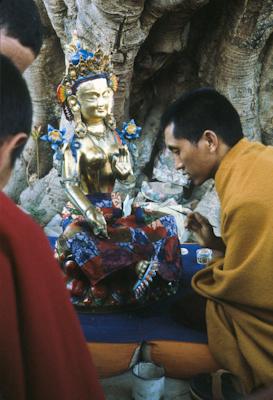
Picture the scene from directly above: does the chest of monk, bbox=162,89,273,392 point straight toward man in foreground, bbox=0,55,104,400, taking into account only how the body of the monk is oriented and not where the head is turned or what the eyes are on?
no

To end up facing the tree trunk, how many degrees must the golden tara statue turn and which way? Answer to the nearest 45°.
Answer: approximately 135° to its left

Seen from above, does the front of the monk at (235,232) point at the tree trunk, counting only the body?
no

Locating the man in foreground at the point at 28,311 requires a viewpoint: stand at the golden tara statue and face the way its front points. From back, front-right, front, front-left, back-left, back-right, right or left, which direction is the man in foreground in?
front-right

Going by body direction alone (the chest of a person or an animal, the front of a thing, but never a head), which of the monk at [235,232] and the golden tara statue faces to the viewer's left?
the monk

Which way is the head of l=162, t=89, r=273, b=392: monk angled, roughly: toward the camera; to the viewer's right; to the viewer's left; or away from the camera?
to the viewer's left

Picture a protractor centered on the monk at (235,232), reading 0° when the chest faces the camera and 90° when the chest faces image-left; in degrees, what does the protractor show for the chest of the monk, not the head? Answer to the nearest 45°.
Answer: approximately 90°

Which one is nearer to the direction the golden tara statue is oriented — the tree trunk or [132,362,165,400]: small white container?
the small white container

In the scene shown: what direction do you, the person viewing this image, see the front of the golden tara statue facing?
facing the viewer and to the right of the viewer

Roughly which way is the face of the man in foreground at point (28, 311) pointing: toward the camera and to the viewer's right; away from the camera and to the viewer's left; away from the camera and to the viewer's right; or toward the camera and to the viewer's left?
away from the camera and to the viewer's right

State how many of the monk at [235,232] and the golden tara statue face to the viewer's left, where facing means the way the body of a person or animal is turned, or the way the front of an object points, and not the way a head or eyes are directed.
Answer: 1
